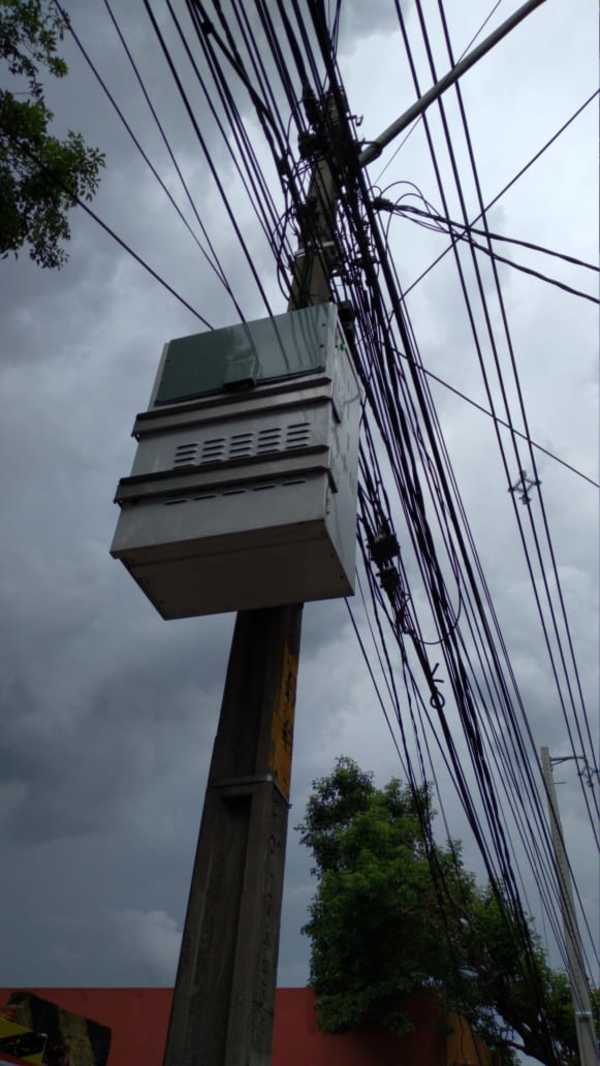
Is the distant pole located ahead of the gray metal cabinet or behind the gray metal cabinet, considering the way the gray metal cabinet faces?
behind

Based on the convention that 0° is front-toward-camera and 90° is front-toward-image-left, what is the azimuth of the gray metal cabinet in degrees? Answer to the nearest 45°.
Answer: approximately 0°

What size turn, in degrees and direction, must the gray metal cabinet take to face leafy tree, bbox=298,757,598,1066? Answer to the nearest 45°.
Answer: approximately 180°
